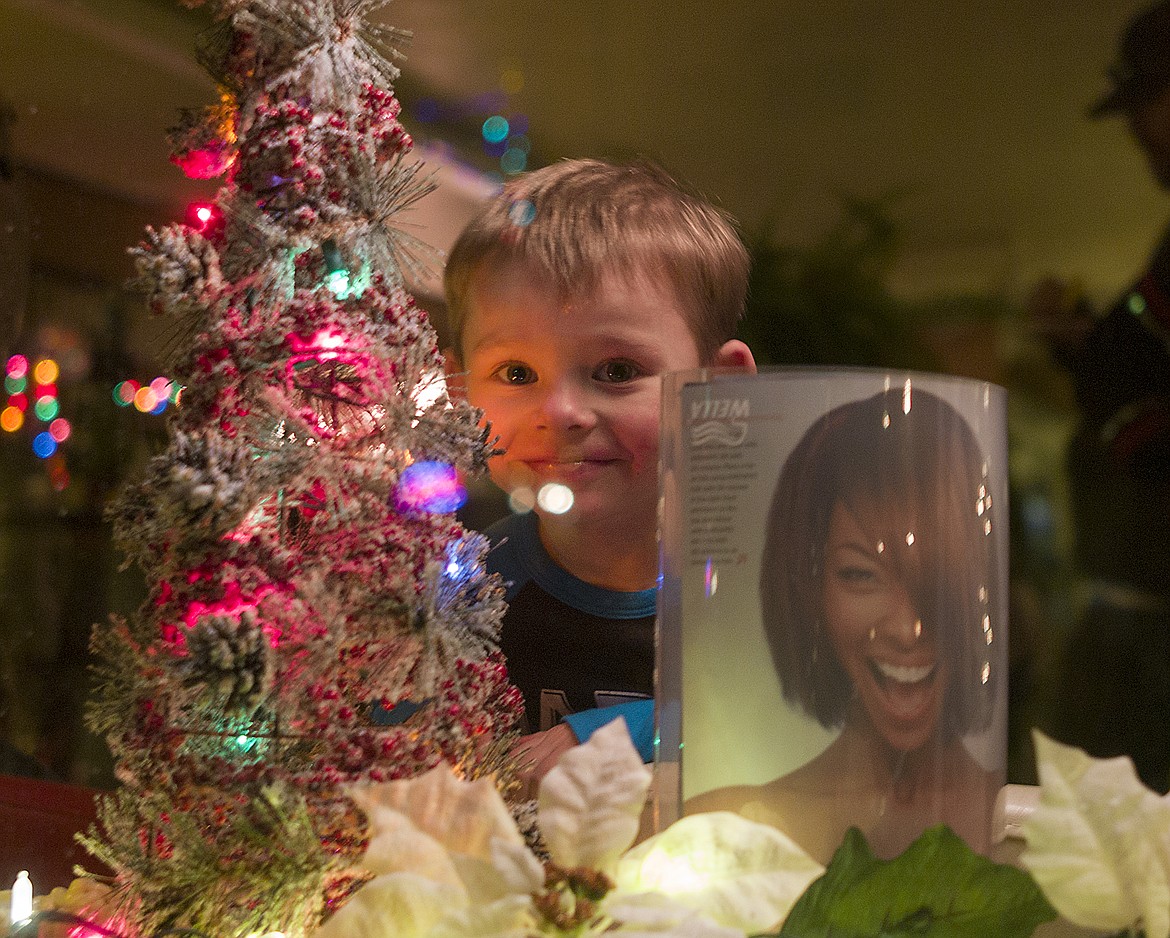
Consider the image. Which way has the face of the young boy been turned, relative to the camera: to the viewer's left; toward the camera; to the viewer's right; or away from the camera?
toward the camera

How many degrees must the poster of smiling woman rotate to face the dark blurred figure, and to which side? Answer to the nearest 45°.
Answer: approximately 180°

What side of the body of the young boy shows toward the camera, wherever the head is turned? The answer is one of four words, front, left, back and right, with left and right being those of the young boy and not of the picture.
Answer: front

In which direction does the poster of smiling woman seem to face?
toward the camera

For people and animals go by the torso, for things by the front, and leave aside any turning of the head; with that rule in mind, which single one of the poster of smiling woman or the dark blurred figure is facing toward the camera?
the poster of smiling woman
